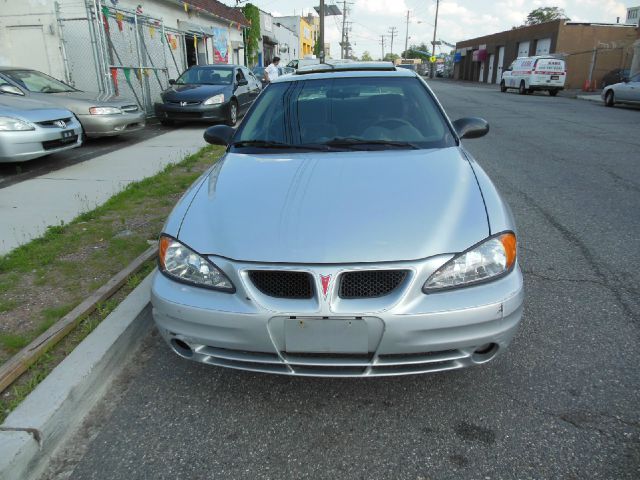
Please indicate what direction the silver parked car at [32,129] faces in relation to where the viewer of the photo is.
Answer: facing the viewer and to the right of the viewer

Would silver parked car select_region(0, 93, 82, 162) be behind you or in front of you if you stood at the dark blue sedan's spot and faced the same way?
in front

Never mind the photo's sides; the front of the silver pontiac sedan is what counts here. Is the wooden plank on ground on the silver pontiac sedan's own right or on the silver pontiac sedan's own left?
on the silver pontiac sedan's own right

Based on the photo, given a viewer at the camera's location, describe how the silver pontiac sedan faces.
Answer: facing the viewer

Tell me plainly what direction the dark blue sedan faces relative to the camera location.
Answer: facing the viewer and to the left of the viewer

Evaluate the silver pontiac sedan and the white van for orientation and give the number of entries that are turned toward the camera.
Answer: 1

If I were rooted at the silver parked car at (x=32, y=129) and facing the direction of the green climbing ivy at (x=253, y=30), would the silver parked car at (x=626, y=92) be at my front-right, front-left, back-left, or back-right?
front-right

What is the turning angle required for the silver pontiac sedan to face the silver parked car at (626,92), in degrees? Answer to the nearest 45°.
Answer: approximately 135° to its left

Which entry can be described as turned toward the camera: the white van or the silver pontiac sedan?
the silver pontiac sedan

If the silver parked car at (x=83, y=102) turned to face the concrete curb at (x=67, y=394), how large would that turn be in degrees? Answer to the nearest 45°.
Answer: approximately 45° to its right

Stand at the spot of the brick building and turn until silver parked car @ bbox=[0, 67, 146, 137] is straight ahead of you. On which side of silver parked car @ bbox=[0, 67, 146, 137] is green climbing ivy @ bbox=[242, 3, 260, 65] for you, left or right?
right

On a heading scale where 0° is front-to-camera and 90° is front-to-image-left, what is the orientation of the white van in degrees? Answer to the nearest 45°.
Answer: approximately 135°
